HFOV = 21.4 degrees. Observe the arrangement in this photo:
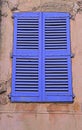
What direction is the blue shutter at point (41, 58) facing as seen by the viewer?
toward the camera
